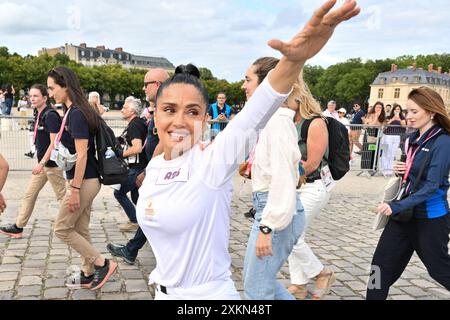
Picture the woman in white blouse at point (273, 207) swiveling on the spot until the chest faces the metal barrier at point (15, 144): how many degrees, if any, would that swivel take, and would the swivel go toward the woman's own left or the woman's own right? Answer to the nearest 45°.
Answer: approximately 45° to the woman's own right

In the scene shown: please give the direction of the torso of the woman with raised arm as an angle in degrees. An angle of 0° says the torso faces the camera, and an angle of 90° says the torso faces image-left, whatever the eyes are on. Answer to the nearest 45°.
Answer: approximately 45°

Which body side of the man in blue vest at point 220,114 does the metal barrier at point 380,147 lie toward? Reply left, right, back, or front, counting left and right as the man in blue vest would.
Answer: left

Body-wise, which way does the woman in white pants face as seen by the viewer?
to the viewer's left

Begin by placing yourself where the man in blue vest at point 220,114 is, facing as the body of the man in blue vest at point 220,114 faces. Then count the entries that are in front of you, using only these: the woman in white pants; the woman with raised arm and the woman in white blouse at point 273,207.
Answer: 3

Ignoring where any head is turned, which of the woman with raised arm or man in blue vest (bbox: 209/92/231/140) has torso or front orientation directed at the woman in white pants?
the man in blue vest

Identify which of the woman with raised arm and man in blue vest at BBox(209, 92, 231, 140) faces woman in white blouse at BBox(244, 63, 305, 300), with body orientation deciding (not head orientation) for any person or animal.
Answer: the man in blue vest

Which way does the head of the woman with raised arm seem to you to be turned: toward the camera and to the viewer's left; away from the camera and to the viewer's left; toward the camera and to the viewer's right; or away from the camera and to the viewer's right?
toward the camera and to the viewer's left

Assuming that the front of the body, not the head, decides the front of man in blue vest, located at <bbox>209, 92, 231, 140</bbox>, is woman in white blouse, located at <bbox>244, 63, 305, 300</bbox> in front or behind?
in front

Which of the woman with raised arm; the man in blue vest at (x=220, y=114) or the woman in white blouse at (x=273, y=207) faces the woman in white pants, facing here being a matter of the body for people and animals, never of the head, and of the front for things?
the man in blue vest
